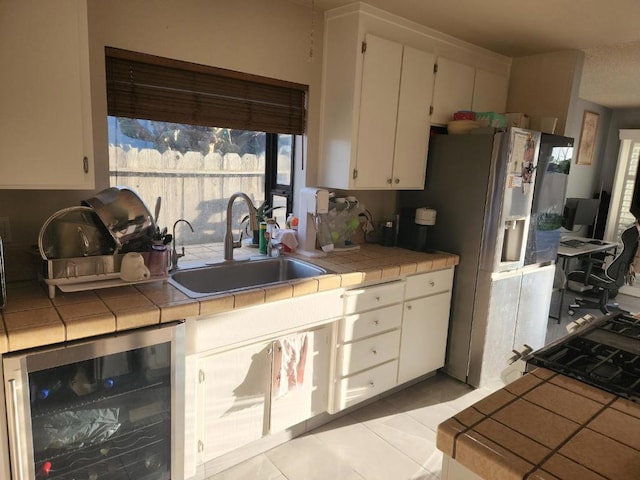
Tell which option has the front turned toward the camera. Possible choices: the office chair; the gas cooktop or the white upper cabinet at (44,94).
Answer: the white upper cabinet

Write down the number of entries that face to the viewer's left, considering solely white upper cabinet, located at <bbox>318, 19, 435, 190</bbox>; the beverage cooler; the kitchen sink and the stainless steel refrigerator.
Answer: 0

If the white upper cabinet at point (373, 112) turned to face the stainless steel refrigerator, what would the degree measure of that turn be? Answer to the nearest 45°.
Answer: approximately 45° to its left

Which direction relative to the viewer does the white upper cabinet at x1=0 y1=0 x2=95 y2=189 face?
toward the camera

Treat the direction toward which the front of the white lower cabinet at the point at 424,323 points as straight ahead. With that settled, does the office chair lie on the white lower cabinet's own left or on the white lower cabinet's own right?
on the white lower cabinet's own left

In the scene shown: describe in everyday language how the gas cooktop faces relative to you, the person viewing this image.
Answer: facing away from the viewer and to the left of the viewer

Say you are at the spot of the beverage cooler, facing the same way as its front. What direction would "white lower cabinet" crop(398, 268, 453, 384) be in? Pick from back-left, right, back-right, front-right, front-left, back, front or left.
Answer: front-left

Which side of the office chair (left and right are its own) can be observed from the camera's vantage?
left

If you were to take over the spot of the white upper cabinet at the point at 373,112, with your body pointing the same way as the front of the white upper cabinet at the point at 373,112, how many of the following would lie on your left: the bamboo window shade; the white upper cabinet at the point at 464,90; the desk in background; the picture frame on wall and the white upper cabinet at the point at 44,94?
3

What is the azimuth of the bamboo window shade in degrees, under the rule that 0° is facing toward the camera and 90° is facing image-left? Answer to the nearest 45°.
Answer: approximately 315°

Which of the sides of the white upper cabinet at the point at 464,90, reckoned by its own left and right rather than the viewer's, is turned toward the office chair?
left
